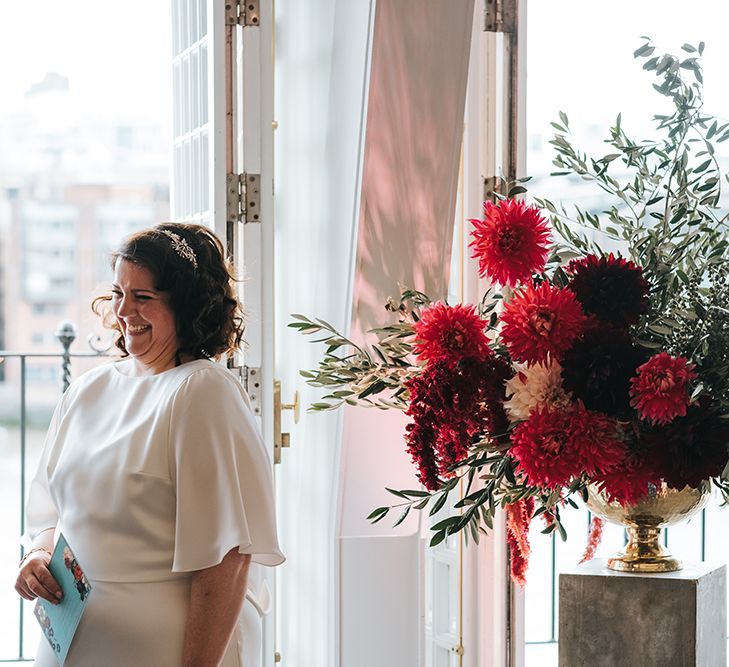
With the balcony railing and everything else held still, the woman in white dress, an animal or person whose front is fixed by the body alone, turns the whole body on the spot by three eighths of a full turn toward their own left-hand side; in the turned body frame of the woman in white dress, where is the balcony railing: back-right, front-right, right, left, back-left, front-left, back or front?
left

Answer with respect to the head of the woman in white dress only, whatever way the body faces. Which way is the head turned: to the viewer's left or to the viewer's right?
to the viewer's left
